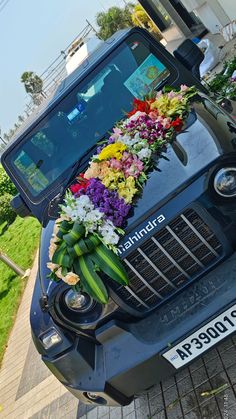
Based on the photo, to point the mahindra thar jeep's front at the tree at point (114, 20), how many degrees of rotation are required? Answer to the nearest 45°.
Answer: approximately 180°

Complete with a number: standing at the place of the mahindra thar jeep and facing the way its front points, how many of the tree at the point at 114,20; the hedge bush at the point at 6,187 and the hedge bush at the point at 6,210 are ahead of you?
0

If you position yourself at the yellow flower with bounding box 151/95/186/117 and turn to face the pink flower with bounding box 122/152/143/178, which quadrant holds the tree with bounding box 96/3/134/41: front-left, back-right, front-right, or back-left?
back-right

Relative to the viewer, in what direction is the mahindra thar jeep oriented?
toward the camera
